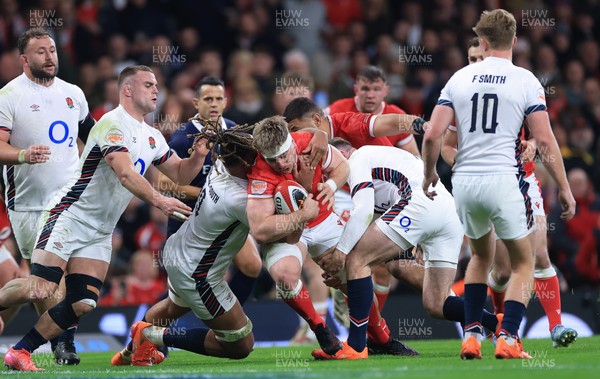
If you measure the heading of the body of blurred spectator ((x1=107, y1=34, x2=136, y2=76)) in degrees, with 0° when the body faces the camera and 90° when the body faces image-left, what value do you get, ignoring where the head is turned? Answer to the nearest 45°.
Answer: approximately 0°

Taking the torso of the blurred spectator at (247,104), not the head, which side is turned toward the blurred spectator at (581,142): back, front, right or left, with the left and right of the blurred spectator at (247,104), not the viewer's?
left

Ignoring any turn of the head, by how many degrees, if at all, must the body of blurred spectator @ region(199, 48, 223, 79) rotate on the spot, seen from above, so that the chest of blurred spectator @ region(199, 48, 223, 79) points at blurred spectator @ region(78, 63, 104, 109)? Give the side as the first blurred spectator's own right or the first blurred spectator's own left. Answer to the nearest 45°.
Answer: approximately 90° to the first blurred spectator's own right

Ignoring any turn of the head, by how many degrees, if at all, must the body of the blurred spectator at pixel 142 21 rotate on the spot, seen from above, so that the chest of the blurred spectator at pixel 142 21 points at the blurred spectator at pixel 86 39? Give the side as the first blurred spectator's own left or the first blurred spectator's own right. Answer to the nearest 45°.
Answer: approximately 90° to the first blurred spectator's own right

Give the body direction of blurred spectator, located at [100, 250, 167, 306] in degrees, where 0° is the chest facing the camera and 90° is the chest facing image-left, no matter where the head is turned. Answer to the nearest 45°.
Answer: approximately 0°

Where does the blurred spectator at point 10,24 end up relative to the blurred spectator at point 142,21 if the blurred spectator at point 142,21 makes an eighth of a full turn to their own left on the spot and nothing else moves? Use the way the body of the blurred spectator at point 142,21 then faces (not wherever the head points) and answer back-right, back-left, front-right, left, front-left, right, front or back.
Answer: back-right
